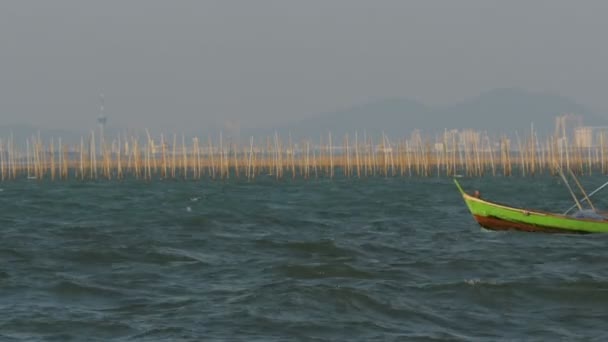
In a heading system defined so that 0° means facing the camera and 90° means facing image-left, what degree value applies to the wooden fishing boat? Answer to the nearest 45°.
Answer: approximately 90°
